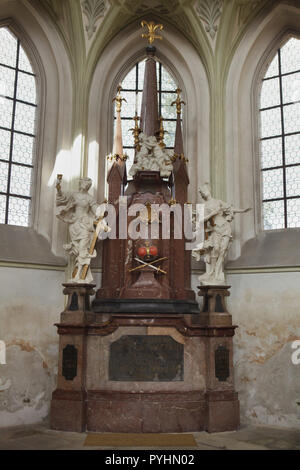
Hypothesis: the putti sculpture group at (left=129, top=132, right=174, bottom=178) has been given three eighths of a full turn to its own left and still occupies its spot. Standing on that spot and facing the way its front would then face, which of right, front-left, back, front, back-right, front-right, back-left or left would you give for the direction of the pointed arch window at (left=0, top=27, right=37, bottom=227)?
back-left

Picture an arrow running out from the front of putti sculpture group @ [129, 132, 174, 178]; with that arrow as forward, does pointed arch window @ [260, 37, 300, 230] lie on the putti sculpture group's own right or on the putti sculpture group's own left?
on the putti sculpture group's own left

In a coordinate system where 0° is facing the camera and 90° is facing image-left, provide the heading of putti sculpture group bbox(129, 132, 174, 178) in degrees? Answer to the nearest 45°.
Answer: approximately 0°

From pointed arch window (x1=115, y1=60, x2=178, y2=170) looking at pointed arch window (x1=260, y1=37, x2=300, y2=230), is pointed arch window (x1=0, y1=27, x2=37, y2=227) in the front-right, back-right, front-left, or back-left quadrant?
back-right
